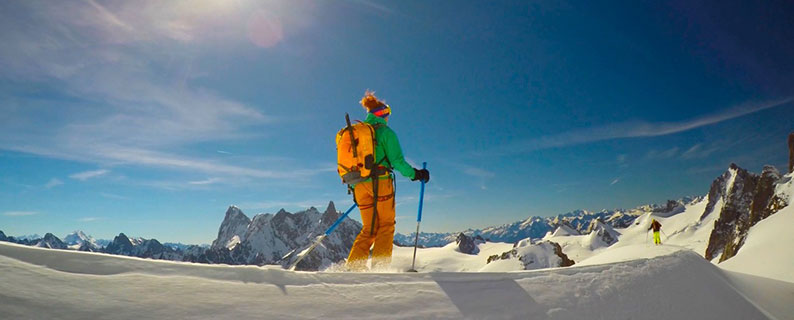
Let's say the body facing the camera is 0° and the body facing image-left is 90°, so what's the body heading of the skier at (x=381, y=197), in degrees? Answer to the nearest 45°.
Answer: approximately 225°
